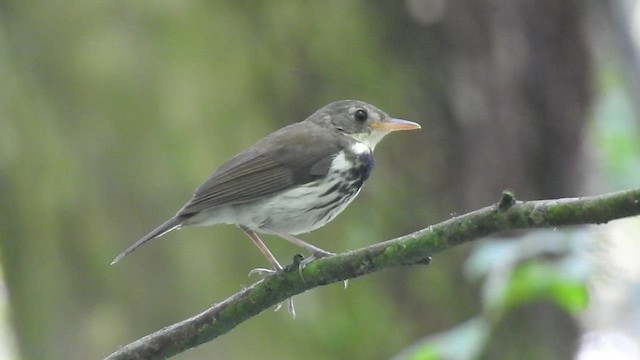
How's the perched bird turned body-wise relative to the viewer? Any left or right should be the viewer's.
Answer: facing to the right of the viewer

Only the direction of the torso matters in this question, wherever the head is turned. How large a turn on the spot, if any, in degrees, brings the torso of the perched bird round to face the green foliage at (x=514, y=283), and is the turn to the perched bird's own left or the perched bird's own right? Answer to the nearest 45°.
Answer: approximately 45° to the perched bird's own right
